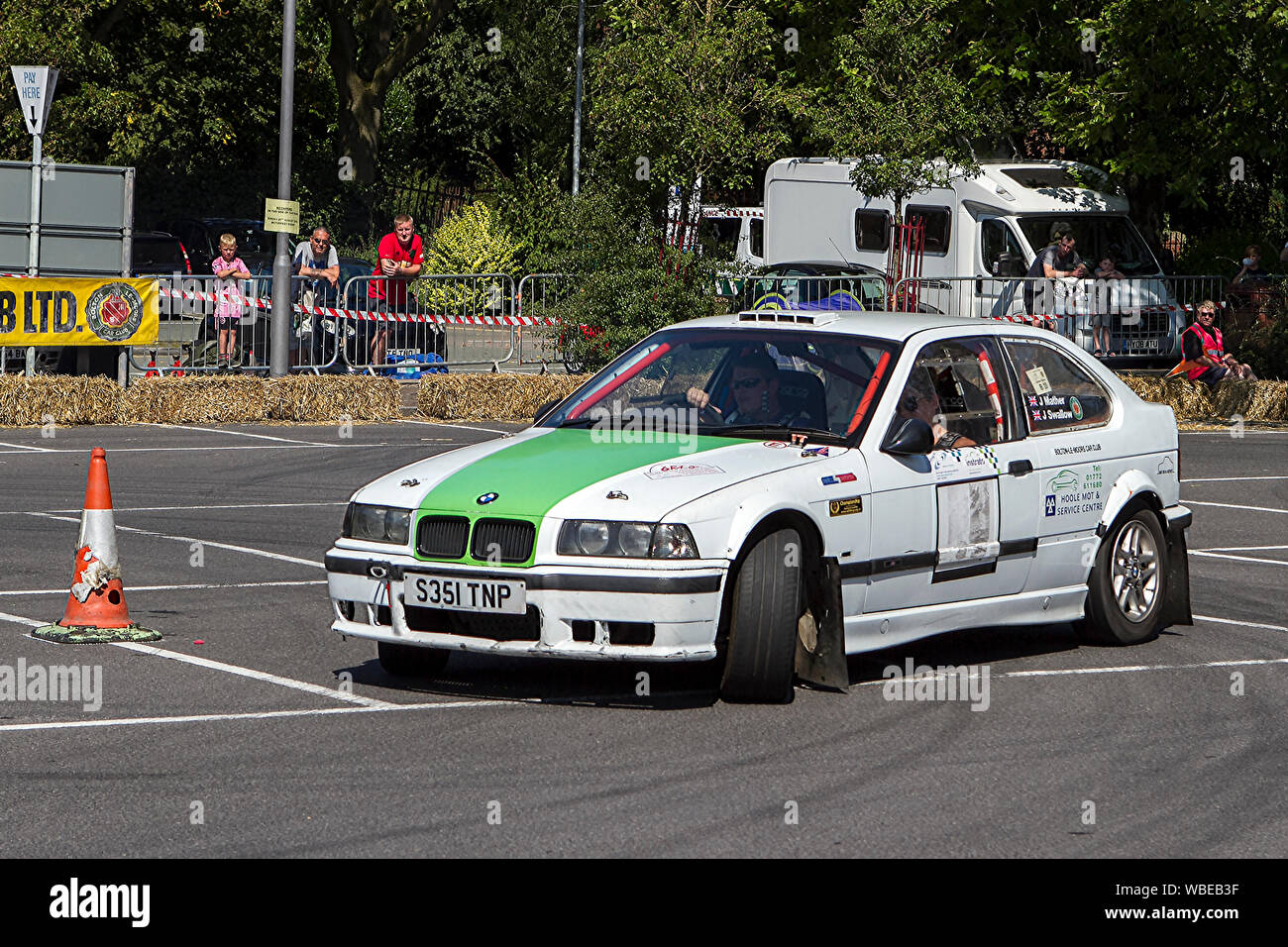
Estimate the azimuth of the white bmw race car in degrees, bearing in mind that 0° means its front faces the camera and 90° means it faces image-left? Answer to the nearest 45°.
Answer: approximately 45°

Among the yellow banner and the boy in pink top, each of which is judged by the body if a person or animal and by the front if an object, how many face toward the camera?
2

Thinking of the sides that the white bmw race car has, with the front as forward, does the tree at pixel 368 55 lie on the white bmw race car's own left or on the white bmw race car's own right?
on the white bmw race car's own right

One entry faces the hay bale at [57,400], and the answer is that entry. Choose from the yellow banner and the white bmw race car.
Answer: the yellow banner

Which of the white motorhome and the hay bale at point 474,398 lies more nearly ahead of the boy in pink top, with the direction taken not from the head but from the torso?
the hay bale

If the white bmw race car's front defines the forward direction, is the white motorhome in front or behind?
behind

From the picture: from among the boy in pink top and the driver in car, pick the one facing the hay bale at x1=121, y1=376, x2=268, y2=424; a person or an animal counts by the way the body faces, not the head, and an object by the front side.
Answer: the boy in pink top

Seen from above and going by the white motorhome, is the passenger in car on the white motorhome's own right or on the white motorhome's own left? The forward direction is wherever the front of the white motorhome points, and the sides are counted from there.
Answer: on the white motorhome's own right
